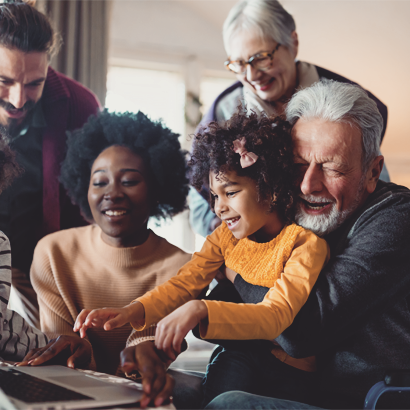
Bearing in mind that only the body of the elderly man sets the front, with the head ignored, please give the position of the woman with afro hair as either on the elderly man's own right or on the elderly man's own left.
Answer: on the elderly man's own right

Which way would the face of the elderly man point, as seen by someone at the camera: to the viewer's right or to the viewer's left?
to the viewer's left

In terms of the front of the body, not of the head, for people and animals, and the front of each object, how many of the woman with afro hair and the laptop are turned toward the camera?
1

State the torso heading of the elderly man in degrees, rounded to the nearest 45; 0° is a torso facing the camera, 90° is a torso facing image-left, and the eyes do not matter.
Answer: approximately 45°

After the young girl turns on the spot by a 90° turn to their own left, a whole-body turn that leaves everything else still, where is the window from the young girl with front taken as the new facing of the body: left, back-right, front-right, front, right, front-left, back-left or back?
back-left

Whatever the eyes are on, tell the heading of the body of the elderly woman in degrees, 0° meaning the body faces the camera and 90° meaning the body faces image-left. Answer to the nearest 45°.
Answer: approximately 45°
